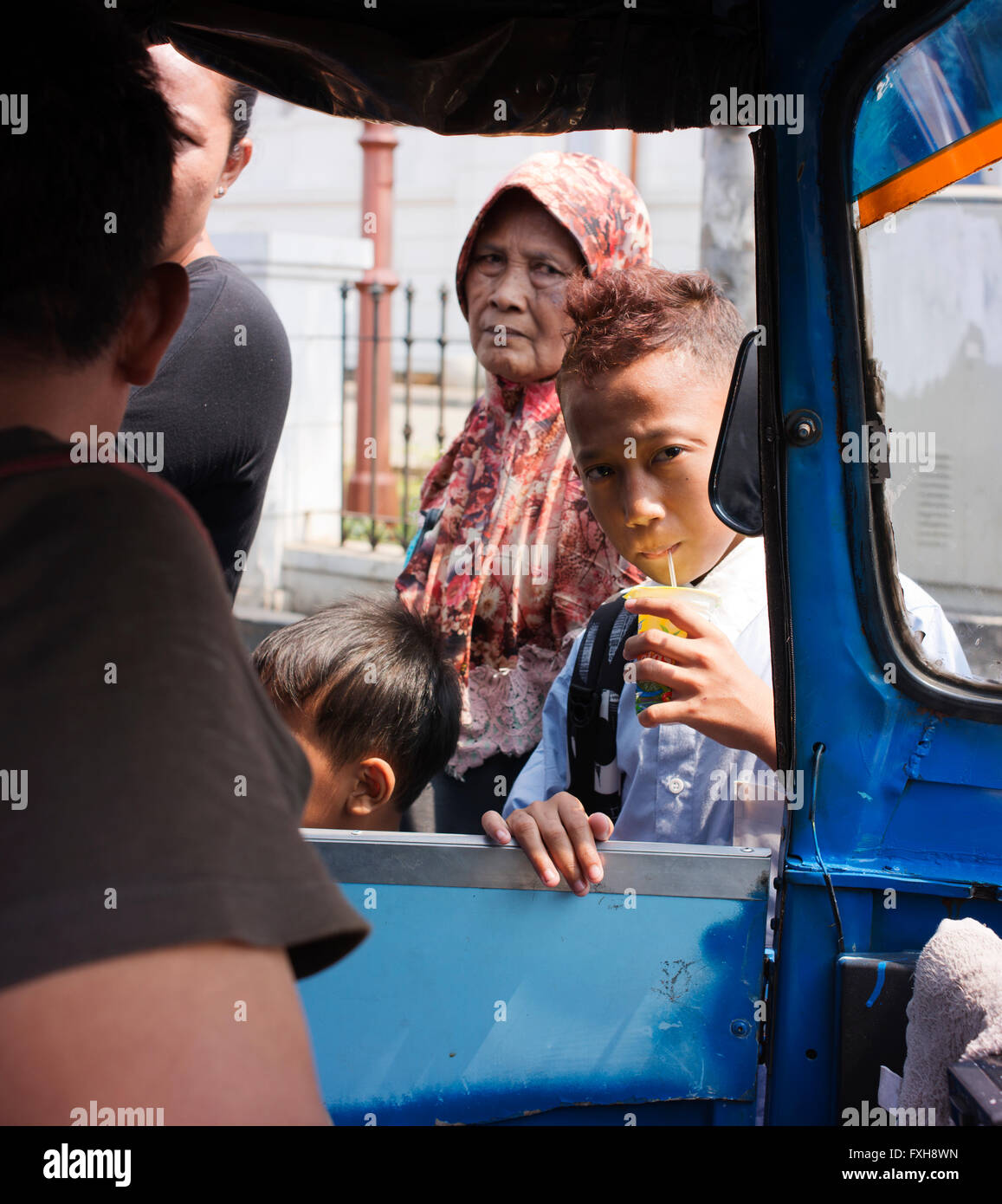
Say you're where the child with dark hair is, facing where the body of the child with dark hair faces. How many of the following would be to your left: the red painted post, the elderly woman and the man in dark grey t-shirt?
1

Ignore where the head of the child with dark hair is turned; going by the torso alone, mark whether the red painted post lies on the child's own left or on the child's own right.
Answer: on the child's own right

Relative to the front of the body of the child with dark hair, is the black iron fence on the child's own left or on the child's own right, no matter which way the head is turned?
on the child's own right

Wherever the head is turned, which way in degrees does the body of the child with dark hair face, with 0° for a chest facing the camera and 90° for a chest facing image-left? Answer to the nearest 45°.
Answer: approximately 90°

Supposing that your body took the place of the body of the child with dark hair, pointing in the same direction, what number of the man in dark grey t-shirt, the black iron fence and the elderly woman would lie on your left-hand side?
1
